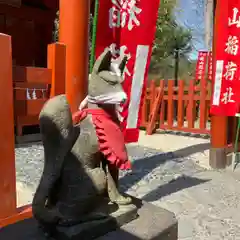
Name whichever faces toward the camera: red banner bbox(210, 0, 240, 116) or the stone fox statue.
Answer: the red banner

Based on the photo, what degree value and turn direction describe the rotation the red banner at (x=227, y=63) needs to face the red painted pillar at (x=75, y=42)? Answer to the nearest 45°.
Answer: approximately 45° to its right

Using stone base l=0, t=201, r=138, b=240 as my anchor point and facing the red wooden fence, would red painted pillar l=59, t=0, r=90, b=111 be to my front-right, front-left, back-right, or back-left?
front-left

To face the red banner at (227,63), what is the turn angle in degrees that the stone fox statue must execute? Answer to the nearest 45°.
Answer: approximately 45° to its left

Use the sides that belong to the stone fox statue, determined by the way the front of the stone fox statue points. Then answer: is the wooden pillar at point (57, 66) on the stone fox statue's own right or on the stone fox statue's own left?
on the stone fox statue's own left

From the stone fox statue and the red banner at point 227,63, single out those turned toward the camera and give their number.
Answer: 1

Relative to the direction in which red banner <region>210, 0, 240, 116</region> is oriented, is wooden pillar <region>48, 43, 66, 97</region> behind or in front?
in front

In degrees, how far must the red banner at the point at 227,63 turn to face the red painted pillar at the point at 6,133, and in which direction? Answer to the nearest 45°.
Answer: approximately 45° to its right

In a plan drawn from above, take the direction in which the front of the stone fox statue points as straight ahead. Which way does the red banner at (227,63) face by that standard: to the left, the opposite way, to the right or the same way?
to the right

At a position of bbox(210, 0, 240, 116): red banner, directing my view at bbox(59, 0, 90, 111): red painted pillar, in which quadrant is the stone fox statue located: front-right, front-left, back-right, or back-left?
front-left

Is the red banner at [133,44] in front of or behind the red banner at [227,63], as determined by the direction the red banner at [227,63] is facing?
in front

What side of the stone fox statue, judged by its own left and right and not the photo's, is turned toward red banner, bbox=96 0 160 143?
left

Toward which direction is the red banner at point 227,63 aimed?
toward the camera

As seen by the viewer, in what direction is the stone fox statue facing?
to the viewer's right

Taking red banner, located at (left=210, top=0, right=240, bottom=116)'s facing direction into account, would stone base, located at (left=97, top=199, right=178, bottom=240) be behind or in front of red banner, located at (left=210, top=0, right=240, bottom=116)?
in front
